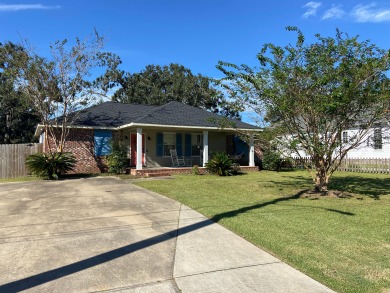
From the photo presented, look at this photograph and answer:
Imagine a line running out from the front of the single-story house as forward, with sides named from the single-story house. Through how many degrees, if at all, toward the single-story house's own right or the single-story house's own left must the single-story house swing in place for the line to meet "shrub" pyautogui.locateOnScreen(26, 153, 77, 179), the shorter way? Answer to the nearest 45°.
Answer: approximately 45° to the single-story house's own right

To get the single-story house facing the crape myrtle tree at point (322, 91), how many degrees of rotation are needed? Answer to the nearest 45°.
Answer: approximately 45° to its left

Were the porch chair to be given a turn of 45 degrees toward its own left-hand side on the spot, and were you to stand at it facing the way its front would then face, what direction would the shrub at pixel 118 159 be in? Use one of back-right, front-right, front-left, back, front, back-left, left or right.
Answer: back-right

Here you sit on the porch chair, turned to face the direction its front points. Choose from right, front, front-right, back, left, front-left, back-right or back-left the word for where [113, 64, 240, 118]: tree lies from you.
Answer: back-left

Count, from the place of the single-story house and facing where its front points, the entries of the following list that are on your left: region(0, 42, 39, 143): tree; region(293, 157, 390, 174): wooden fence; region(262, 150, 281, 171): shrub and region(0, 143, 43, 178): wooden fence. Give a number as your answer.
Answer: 2

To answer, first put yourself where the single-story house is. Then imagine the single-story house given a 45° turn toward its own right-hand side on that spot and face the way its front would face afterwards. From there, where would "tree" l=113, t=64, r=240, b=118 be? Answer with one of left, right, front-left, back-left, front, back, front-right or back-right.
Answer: back-right

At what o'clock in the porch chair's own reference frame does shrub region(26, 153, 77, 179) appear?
The shrub is roughly at 3 o'clock from the porch chair.

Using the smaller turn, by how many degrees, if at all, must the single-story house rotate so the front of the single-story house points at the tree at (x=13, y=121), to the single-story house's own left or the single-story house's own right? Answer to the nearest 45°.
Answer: approximately 135° to the single-story house's own right

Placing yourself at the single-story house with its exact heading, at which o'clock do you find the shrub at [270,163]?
The shrub is roughly at 9 o'clock from the single-story house.

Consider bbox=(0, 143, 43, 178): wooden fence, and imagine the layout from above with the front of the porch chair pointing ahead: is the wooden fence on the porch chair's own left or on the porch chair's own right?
on the porch chair's own right

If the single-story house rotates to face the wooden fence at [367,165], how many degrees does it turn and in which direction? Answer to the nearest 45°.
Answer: approximately 90° to its left
